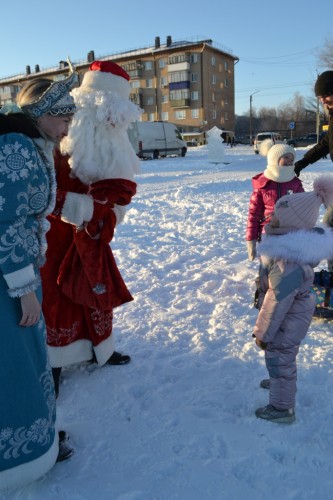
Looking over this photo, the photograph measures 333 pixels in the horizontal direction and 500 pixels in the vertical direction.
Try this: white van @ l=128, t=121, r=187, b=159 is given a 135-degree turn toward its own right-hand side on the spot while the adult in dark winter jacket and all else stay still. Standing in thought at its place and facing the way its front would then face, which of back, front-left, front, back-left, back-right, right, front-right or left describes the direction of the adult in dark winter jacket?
front

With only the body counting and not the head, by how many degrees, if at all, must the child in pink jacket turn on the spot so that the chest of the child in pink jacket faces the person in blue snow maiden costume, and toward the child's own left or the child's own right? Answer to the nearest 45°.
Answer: approximately 45° to the child's own right

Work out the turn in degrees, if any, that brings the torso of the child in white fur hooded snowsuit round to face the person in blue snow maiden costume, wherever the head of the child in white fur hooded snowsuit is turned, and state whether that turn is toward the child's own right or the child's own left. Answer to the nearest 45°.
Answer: approximately 45° to the child's own left

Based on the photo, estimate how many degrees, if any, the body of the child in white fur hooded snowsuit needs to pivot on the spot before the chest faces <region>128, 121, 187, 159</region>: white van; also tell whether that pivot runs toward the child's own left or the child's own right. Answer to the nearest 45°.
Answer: approximately 90° to the child's own right

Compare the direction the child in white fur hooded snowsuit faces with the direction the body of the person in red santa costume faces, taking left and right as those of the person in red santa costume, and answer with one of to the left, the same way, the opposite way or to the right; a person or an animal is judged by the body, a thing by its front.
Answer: the opposite way

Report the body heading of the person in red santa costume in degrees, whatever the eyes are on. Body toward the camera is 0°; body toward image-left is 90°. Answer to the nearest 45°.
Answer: approximately 315°

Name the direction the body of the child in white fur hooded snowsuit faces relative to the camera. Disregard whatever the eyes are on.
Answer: to the viewer's left

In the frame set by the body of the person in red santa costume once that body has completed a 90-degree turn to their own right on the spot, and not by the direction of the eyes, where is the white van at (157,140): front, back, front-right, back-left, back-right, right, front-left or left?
back-right

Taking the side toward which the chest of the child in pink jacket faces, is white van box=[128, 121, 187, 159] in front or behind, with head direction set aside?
behind

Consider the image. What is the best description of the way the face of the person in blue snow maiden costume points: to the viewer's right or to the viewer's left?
to the viewer's right

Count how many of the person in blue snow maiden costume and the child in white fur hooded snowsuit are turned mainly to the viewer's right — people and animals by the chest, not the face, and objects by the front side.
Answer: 1

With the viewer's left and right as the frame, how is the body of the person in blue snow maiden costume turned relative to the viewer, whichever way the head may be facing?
facing to the right of the viewer

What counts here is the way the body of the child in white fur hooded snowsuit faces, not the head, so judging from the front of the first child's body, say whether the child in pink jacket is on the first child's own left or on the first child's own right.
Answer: on the first child's own right
